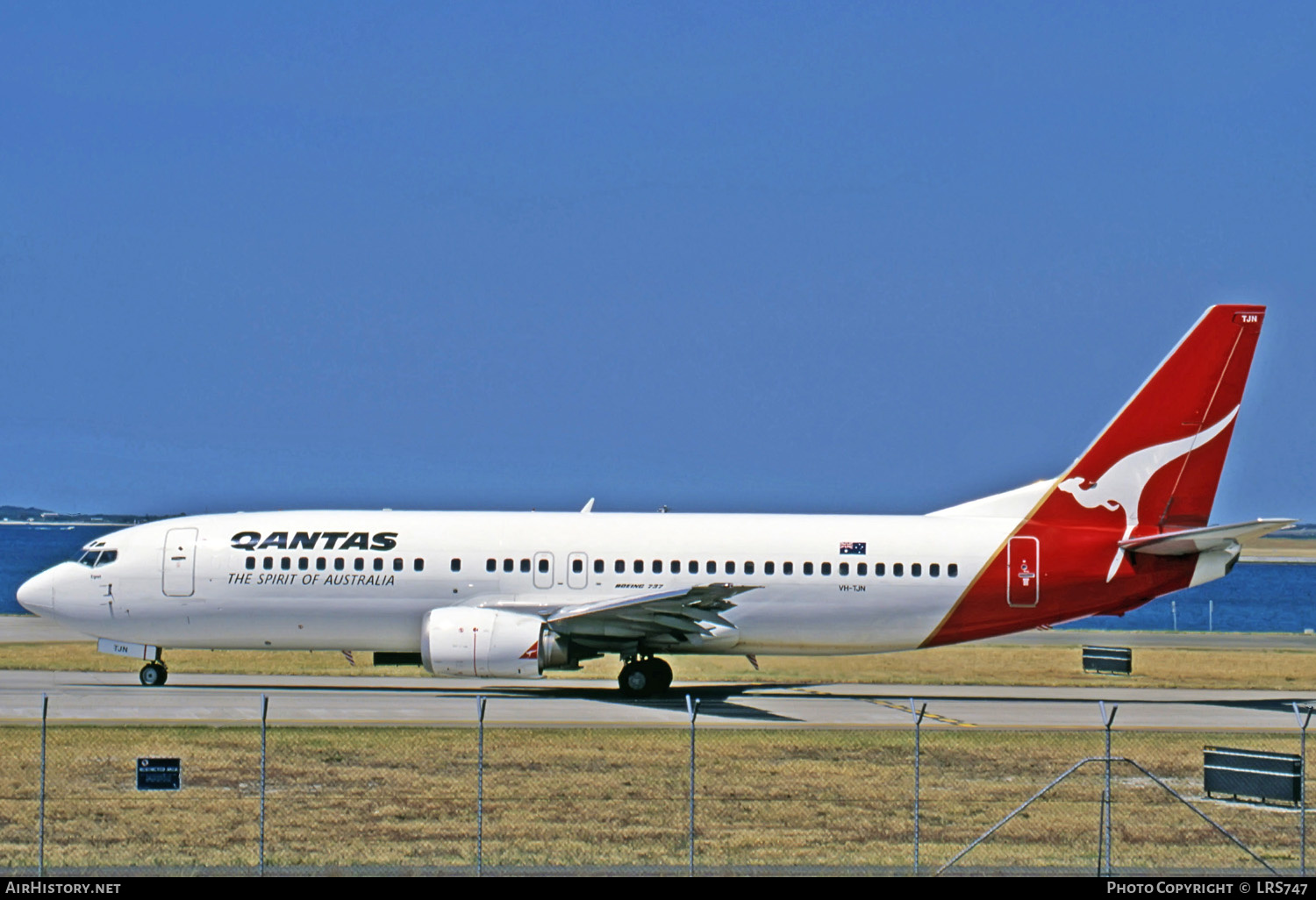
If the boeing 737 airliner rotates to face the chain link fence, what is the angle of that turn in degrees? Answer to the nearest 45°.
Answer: approximately 90° to its left

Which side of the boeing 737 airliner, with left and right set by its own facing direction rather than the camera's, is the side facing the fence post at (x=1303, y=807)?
left

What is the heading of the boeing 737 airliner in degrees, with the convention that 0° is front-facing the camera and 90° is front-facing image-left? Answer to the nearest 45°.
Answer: approximately 90°
